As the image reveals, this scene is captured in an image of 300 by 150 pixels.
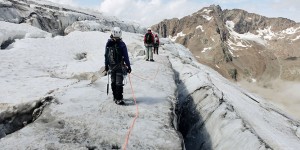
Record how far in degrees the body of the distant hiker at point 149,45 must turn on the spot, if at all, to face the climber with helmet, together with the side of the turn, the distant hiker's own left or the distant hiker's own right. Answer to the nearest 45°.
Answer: approximately 180°

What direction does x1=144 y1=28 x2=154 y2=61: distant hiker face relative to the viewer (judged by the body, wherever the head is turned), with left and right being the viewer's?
facing away from the viewer
